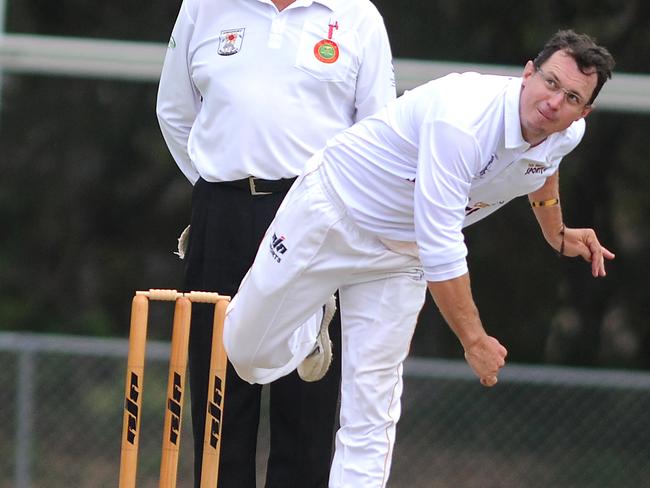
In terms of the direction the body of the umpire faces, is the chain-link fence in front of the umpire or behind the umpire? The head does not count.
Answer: behind

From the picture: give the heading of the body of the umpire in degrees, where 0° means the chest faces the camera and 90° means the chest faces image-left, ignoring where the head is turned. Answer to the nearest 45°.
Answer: approximately 0°

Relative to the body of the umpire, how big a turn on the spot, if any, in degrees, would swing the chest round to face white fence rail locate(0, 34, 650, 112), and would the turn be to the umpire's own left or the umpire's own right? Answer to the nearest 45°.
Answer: approximately 180°
